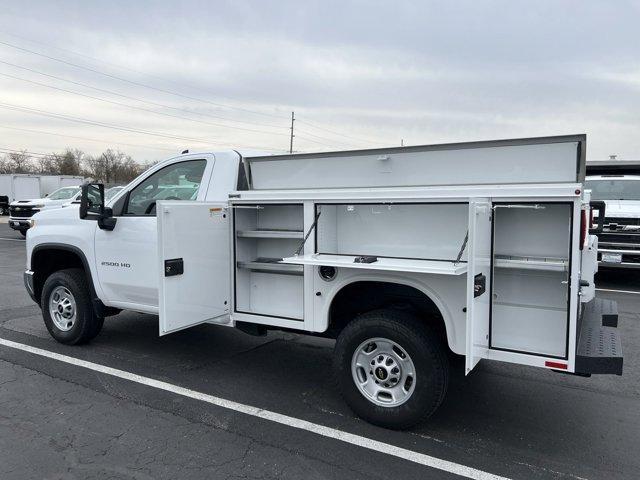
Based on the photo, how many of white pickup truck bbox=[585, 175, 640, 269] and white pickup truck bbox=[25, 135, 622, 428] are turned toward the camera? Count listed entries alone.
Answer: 1

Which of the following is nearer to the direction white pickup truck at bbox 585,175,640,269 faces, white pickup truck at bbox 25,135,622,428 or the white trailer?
the white pickup truck

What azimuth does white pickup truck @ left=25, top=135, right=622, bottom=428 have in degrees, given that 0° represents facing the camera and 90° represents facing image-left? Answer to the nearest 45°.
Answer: approximately 135°

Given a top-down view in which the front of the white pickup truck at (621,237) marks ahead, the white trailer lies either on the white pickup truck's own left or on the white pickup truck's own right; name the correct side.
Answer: on the white pickup truck's own right

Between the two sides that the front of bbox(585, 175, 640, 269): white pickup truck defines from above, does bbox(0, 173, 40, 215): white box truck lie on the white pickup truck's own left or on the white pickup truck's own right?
on the white pickup truck's own right

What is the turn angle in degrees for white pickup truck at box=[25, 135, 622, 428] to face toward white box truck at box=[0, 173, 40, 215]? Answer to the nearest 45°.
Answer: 0° — it already faces it
